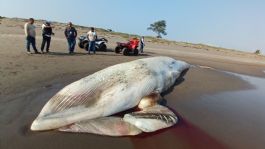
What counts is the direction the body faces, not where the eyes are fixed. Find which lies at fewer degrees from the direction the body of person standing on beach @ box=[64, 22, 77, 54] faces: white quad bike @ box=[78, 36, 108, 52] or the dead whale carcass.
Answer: the dead whale carcass

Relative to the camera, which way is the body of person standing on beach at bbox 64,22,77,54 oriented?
toward the camera

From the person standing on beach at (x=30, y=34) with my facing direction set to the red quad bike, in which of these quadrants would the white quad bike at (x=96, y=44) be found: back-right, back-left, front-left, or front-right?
front-left

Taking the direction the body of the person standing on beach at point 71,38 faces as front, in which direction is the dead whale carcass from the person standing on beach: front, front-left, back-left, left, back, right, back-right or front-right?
front

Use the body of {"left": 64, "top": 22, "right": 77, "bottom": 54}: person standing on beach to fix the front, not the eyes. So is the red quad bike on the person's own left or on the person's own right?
on the person's own left

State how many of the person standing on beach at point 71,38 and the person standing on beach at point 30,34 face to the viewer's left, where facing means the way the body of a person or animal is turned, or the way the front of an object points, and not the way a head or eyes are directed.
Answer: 0

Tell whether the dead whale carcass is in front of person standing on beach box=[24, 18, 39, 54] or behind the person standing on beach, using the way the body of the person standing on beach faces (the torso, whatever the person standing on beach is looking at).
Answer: in front

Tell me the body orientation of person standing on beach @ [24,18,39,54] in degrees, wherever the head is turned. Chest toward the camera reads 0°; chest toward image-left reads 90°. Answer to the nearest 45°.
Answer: approximately 315°
